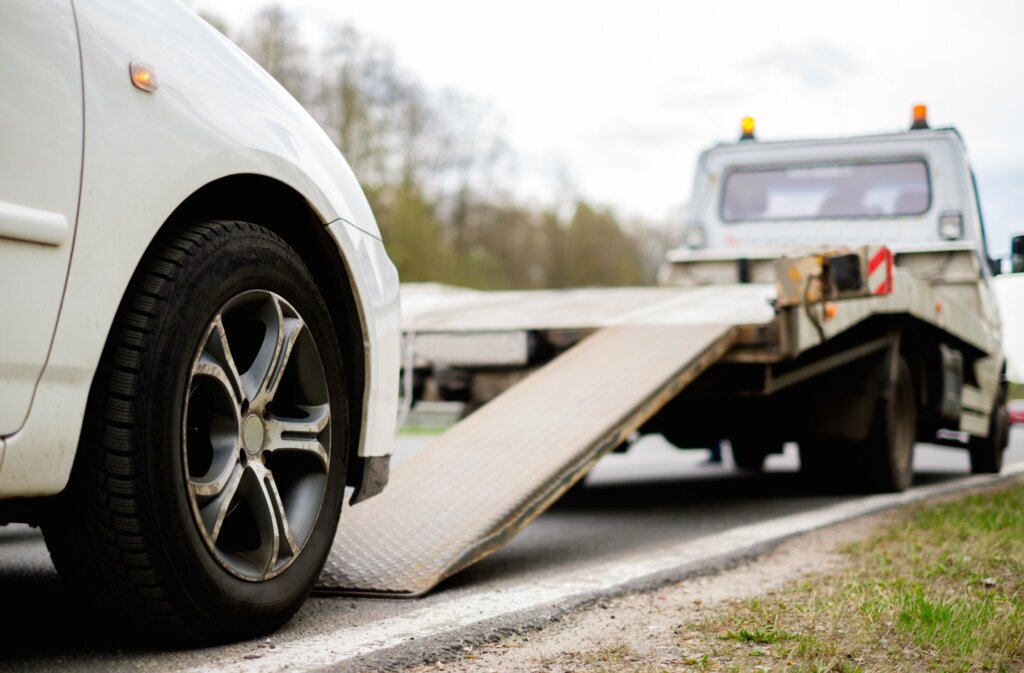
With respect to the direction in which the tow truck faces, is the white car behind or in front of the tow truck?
behind

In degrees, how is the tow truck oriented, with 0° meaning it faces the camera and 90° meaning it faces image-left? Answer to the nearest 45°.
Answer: approximately 225°

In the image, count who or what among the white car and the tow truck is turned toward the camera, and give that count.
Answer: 0

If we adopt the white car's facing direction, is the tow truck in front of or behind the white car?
in front

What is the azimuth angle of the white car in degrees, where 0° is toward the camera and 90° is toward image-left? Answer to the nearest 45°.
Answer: approximately 225°
